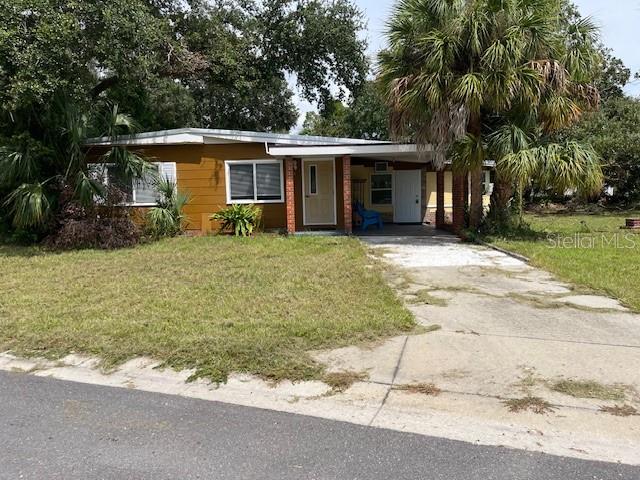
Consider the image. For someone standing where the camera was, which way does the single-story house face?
facing the viewer

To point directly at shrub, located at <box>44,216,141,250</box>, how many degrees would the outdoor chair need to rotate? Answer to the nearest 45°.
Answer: approximately 135° to its right

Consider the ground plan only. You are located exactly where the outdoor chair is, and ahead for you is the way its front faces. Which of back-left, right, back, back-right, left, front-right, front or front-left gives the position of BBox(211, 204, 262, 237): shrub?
back-right
